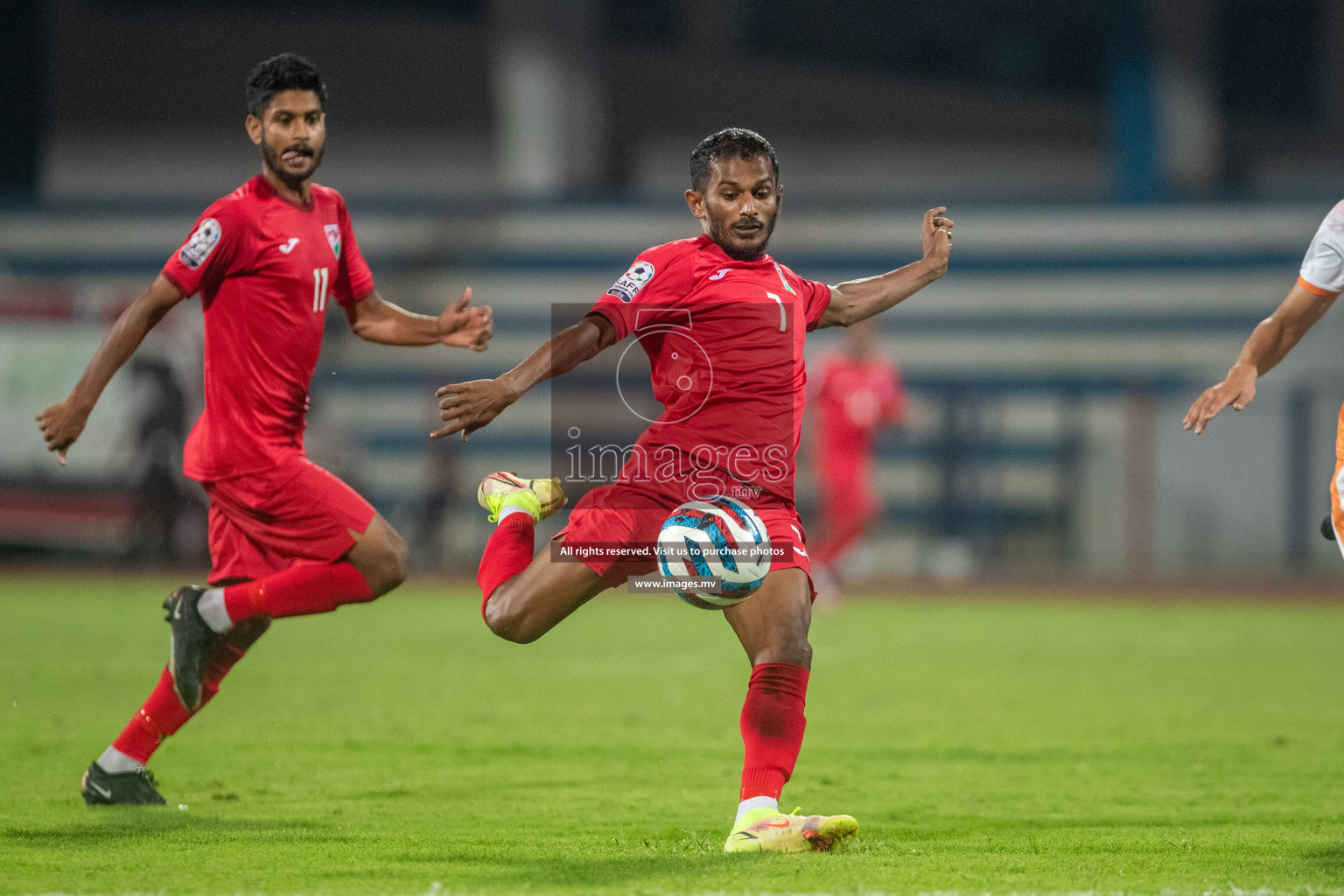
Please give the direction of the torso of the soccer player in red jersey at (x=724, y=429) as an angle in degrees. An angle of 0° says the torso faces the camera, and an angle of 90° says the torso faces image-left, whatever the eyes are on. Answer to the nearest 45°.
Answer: approximately 315°

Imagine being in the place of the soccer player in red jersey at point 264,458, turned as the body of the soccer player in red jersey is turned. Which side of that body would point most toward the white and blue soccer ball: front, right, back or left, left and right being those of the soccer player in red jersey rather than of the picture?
front

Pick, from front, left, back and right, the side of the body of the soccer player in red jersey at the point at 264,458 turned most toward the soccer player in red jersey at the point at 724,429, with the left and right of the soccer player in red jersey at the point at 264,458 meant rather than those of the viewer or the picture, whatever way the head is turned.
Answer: front

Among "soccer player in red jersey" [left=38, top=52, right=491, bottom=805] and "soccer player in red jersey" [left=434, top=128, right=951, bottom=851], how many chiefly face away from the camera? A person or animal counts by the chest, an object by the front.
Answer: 0

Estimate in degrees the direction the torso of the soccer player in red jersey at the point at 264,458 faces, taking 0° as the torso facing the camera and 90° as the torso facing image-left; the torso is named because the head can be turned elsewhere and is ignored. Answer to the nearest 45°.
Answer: approximately 315°

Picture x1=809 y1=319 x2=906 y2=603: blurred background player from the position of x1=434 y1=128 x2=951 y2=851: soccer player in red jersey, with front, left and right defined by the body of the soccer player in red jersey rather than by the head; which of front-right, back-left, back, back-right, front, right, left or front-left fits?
back-left

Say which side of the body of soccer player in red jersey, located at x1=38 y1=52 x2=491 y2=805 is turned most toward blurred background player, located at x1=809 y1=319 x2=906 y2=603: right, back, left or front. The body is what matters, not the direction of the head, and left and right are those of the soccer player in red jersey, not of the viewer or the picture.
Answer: left

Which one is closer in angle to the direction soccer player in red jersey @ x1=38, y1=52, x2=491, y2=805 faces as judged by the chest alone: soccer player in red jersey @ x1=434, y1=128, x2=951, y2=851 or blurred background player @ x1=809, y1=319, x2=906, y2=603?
the soccer player in red jersey
